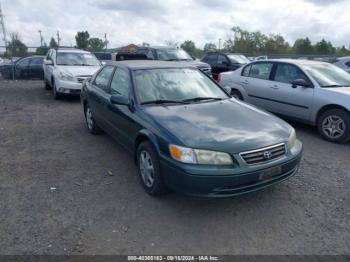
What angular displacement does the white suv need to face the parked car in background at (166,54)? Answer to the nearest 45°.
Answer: approximately 90° to its left

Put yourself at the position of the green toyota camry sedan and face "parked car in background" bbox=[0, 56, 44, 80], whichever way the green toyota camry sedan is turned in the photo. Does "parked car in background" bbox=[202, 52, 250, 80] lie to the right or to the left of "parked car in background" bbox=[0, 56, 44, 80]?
right

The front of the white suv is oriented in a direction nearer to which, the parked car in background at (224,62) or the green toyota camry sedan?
the green toyota camry sedan

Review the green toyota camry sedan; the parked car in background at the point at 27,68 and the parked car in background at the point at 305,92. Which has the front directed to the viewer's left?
the parked car in background at the point at 27,68

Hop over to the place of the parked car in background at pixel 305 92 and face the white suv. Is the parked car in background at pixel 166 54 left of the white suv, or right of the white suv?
right

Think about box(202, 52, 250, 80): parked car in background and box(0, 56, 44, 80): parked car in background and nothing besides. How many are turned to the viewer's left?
1

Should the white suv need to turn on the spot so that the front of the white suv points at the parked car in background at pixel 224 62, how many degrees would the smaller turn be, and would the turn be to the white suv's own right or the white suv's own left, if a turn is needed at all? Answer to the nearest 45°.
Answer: approximately 90° to the white suv's own left

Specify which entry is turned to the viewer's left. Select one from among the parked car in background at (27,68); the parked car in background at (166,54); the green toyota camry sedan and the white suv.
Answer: the parked car in background at (27,68)

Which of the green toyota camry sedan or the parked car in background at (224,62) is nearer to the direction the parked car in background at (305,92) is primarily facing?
the green toyota camry sedan

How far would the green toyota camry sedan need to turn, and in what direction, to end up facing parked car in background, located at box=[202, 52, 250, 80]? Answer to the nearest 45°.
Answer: approximately 135° to its left

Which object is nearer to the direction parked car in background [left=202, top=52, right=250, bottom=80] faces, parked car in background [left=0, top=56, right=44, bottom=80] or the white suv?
the white suv

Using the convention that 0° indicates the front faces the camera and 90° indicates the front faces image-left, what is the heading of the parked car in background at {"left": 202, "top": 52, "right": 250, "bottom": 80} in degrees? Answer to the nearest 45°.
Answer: approximately 315°

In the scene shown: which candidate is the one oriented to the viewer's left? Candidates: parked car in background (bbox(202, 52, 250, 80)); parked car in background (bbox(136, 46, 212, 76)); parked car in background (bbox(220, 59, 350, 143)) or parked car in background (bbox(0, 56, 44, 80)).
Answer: parked car in background (bbox(0, 56, 44, 80))

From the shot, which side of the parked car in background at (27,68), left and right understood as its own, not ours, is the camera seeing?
left
